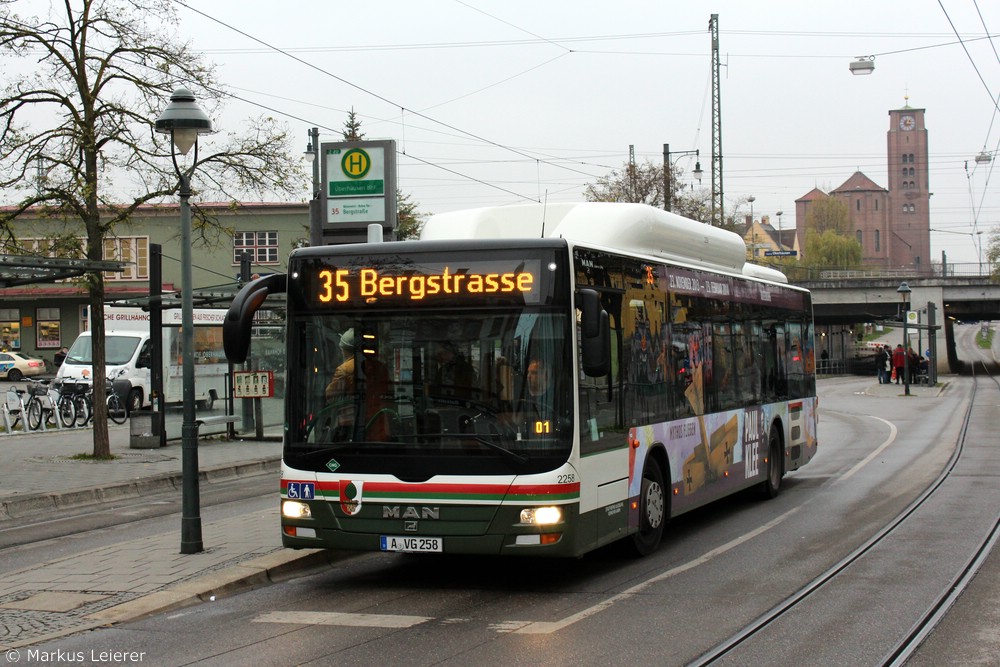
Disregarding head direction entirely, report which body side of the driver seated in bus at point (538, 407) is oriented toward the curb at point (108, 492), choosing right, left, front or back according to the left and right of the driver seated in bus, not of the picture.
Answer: right

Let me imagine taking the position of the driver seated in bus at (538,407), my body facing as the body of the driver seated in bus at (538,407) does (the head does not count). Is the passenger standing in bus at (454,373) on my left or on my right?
on my right

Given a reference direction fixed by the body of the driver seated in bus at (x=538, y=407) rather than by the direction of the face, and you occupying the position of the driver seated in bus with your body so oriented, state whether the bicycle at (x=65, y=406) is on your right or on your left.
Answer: on your right

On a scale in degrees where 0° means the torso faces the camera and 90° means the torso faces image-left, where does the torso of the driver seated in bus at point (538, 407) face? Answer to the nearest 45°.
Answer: approximately 45°

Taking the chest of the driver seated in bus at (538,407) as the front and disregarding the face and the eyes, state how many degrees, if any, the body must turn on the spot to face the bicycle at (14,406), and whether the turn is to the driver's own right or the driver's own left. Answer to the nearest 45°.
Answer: approximately 90° to the driver's own right

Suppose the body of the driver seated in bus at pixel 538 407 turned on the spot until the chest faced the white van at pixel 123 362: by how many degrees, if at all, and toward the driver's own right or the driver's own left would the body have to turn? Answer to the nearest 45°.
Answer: approximately 90° to the driver's own right

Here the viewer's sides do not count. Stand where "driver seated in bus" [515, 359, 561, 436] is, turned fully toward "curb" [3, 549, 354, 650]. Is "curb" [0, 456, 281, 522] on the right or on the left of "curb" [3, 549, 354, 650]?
right

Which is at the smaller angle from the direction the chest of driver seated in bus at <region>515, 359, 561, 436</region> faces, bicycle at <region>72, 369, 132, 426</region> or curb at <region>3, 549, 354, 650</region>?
the curb

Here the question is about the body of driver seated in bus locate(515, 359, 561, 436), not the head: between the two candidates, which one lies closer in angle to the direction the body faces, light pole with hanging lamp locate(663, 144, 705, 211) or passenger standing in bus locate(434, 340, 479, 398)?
the passenger standing in bus

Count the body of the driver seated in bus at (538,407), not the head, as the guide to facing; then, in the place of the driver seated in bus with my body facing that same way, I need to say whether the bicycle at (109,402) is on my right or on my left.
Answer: on my right
